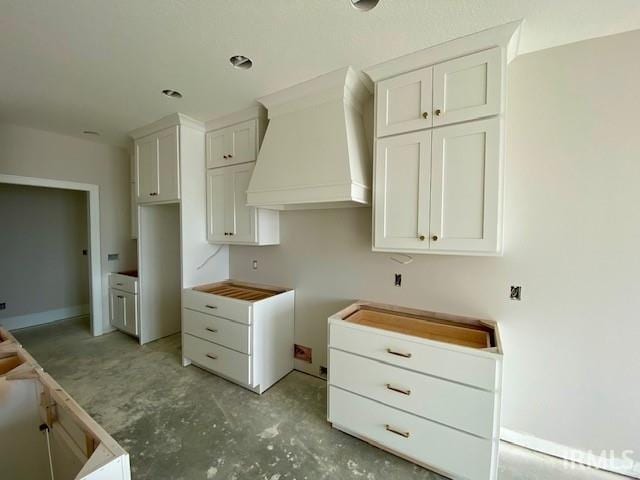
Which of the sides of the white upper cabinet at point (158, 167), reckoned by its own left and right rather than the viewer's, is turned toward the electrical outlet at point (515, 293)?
left

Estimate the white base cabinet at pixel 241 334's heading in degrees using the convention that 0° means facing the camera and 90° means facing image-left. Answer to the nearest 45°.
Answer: approximately 45°

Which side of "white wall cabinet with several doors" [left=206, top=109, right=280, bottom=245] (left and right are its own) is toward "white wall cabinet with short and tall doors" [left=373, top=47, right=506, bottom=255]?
left

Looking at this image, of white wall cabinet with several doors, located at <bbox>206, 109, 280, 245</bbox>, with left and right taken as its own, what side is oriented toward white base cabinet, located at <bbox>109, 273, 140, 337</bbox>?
right

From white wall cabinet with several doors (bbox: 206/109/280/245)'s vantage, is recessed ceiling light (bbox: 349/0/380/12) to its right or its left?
on its left
